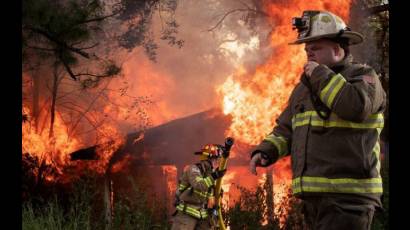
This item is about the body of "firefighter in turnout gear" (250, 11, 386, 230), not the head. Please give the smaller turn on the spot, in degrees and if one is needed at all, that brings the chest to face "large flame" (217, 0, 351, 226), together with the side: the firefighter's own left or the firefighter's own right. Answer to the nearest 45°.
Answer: approximately 135° to the firefighter's own right

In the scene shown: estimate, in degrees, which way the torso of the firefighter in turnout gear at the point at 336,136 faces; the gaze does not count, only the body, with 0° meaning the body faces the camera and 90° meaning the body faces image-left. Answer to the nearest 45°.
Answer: approximately 45°

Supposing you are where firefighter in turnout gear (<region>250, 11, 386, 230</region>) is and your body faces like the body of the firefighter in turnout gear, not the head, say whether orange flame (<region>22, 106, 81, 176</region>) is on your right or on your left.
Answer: on your right

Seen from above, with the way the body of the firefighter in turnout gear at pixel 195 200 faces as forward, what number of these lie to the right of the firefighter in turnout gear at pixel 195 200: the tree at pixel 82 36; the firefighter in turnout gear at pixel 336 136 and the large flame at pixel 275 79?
1

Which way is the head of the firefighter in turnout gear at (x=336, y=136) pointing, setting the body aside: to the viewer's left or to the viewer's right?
to the viewer's left
